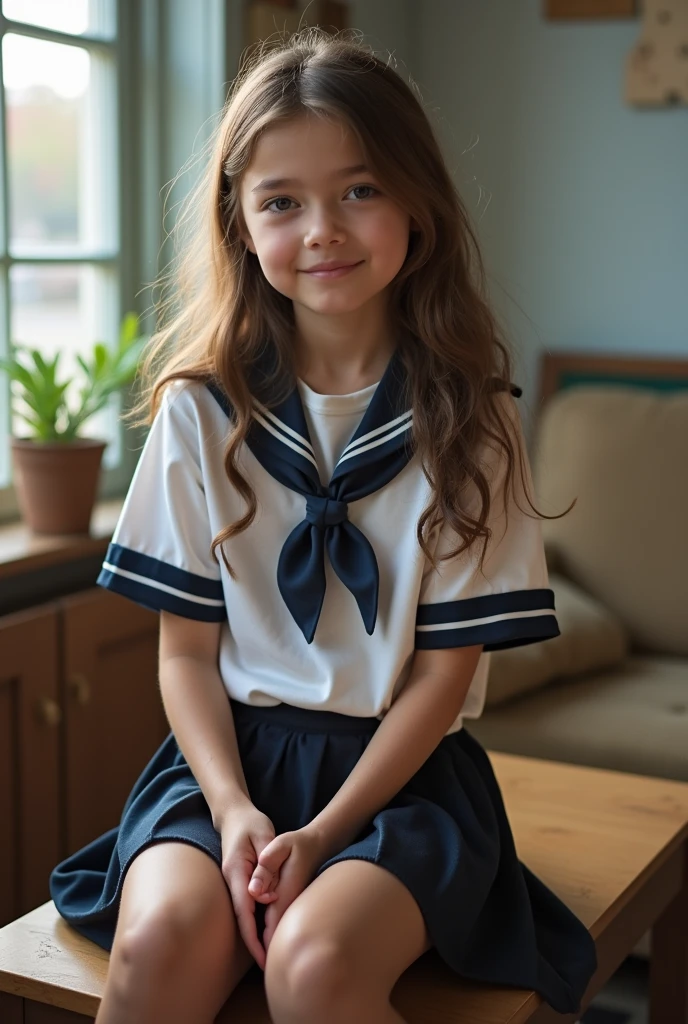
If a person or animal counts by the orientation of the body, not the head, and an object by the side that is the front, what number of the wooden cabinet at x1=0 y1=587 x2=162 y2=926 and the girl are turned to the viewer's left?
0

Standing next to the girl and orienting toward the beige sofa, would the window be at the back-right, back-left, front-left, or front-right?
front-left

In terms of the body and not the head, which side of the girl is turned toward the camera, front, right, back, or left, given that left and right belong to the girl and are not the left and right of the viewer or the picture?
front

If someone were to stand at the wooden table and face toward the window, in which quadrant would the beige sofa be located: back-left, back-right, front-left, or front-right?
front-right

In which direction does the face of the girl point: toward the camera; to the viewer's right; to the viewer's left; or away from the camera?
toward the camera

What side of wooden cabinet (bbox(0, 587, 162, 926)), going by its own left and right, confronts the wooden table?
front

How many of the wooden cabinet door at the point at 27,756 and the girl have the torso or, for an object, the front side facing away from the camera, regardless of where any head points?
0

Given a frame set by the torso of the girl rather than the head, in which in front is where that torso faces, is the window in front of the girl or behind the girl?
behind

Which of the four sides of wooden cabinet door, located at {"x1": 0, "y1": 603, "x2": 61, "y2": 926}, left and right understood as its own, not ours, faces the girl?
front

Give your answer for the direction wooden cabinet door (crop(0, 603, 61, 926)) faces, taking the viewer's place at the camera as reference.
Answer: facing the viewer and to the right of the viewer

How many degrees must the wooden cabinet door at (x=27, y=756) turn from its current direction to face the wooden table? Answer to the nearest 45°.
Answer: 0° — it already faces it
